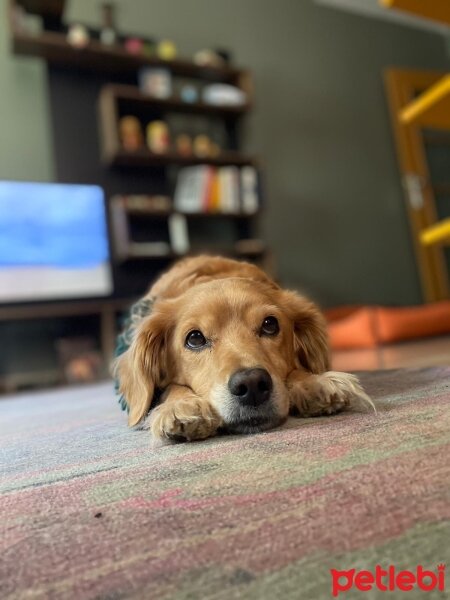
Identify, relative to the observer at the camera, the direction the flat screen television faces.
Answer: facing the viewer and to the right of the viewer

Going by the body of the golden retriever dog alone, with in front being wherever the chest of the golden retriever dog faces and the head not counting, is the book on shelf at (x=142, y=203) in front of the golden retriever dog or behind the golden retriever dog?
behind

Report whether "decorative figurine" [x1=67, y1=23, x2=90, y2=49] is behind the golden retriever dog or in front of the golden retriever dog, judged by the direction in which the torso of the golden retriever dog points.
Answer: behind

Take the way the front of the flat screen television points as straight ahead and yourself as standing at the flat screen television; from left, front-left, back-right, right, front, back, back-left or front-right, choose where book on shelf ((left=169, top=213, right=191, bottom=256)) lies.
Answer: front-left

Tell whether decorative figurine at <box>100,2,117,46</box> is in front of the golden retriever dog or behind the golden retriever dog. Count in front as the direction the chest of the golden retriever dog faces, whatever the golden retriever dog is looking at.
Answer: behind

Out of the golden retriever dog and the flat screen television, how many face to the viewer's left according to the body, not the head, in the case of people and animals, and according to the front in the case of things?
0

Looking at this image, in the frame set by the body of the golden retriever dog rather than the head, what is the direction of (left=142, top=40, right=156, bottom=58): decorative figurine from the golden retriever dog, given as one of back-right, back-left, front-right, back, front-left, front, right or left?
back

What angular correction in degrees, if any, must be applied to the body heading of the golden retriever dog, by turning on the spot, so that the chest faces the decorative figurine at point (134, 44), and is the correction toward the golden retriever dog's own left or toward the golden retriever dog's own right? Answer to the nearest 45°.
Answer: approximately 180°

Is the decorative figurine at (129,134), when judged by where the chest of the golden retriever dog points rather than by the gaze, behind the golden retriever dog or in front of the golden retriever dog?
behind

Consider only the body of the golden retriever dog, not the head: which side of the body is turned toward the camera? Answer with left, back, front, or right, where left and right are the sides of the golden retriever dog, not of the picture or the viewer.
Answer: front

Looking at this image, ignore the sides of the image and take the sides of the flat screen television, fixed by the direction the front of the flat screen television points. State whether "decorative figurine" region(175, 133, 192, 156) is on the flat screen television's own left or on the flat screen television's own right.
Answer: on the flat screen television's own left

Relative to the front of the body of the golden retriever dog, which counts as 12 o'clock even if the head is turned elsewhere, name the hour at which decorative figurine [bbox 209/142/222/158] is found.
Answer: The decorative figurine is roughly at 6 o'clock from the golden retriever dog.
